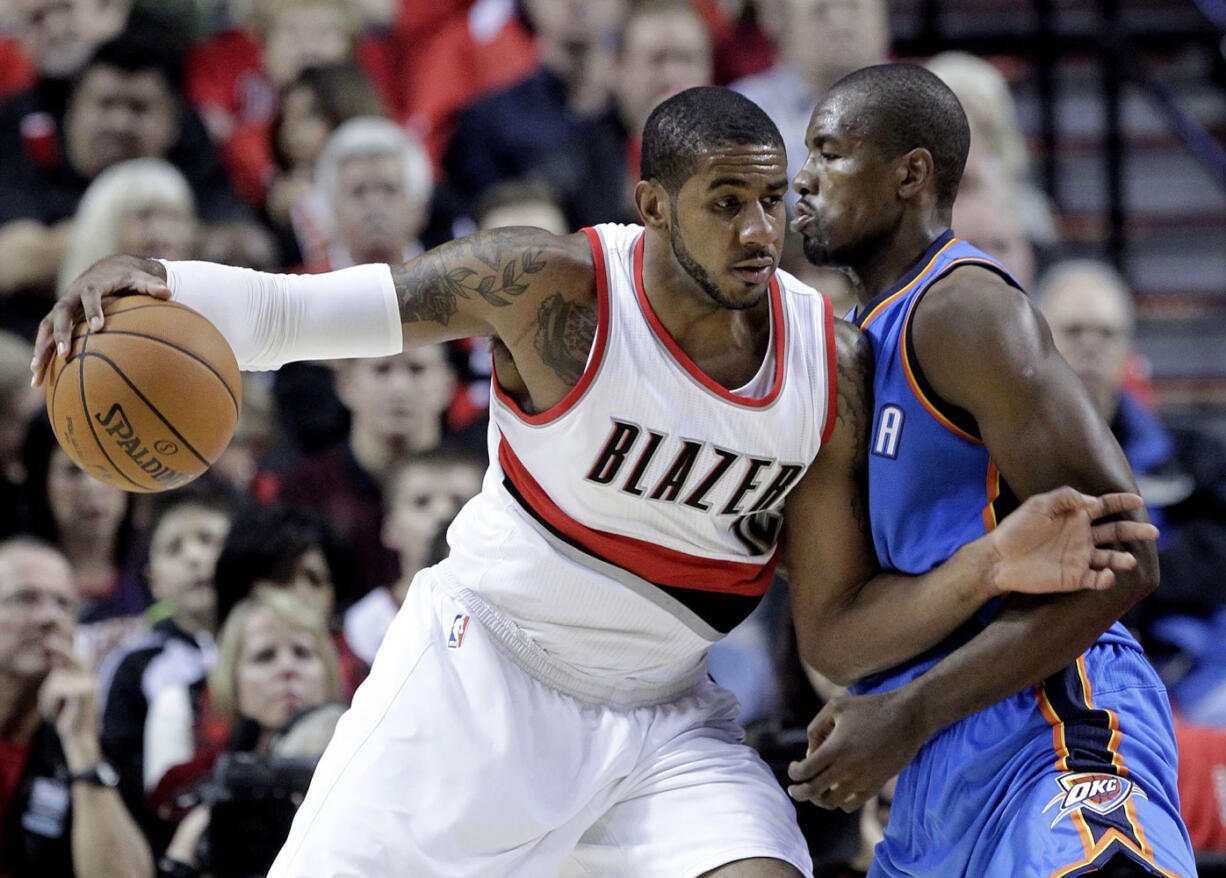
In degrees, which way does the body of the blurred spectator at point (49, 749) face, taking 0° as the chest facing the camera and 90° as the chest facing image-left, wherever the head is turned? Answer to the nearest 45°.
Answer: approximately 315°

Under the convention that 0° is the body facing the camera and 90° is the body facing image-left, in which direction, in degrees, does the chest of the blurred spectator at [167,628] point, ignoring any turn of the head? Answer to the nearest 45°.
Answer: approximately 0°

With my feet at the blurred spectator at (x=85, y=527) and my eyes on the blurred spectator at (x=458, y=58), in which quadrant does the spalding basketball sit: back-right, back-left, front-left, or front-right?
back-right

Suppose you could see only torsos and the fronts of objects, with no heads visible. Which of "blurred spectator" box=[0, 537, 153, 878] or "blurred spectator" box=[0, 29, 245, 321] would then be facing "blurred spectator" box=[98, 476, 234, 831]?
"blurred spectator" box=[0, 29, 245, 321]

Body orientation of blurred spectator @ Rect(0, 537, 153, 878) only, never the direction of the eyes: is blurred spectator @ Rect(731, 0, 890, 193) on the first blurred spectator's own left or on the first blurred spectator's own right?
on the first blurred spectator's own left
